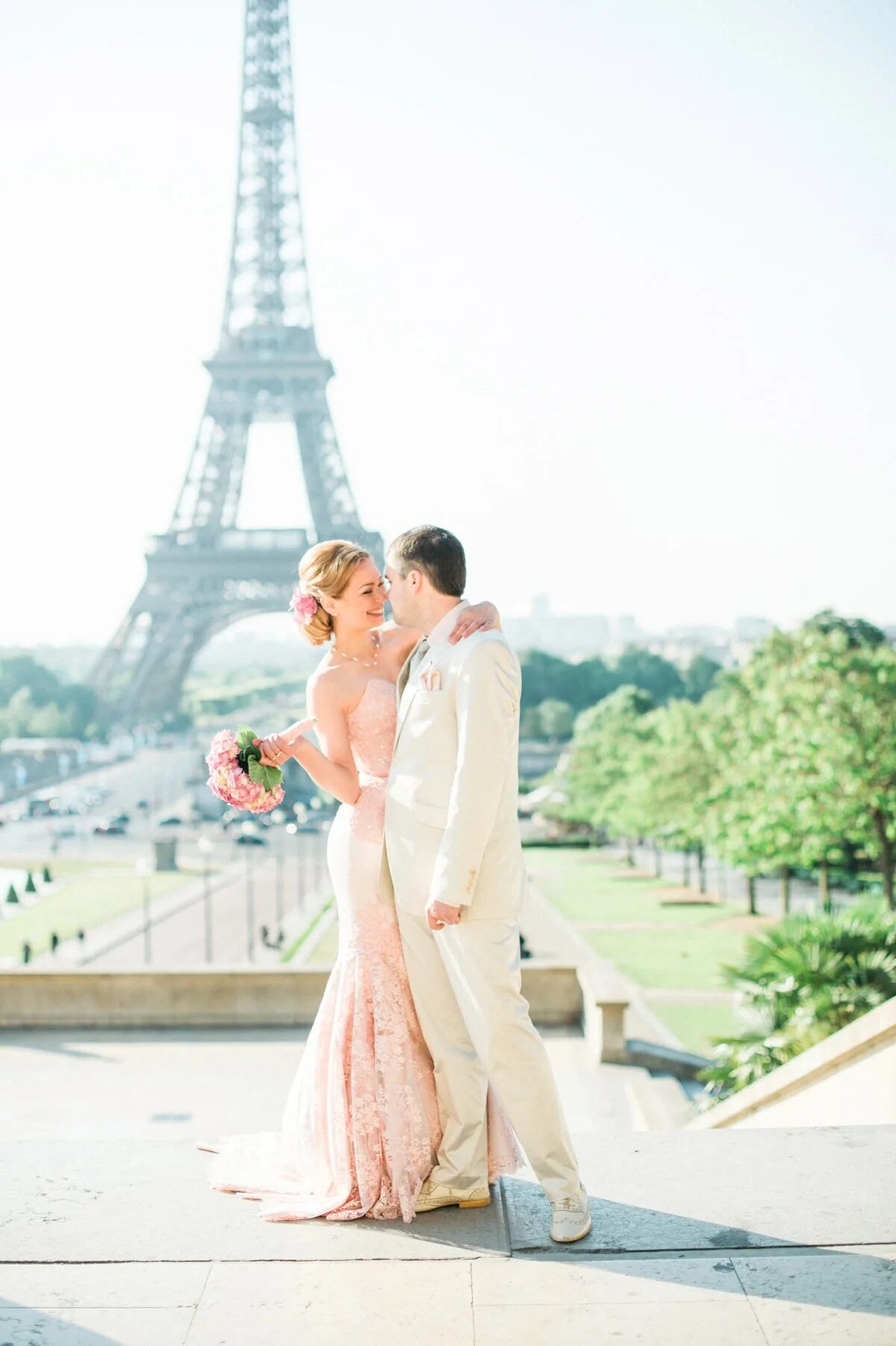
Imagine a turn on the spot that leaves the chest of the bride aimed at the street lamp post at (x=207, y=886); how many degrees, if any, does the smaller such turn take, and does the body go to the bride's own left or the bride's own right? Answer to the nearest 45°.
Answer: approximately 135° to the bride's own left

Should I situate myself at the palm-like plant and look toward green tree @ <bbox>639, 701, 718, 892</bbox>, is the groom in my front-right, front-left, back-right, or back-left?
back-left

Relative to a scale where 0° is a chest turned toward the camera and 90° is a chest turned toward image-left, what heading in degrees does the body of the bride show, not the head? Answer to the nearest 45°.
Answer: approximately 315°

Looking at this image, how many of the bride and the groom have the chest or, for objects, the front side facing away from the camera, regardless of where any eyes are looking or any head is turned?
0

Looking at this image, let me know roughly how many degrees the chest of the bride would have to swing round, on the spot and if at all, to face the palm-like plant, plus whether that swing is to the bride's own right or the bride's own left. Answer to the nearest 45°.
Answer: approximately 90° to the bride's own left

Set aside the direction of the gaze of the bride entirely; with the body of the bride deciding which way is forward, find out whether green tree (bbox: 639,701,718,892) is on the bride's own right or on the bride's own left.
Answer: on the bride's own left

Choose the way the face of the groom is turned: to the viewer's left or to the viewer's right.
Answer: to the viewer's left

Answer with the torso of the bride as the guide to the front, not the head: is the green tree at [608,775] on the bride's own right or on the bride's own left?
on the bride's own left
